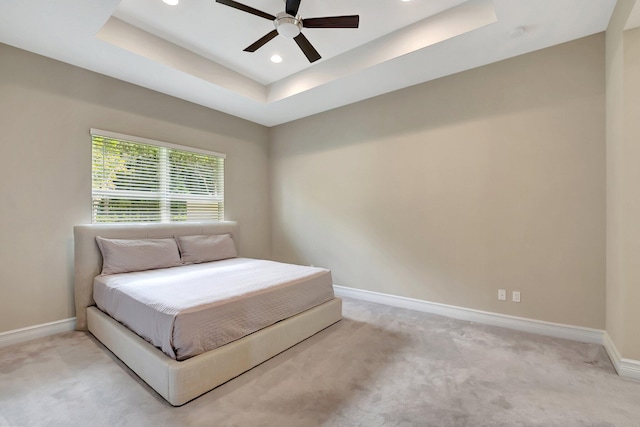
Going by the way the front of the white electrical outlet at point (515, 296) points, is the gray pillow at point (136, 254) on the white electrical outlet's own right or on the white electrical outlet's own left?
on the white electrical outlet's own right

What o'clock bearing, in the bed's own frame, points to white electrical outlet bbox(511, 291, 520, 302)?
The white electrical outlet is roughly at 11 o'clock from the bed.

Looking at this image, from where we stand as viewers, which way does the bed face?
facing the viewer and to the right of the viewer

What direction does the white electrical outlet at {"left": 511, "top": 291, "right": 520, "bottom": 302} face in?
toward the camera

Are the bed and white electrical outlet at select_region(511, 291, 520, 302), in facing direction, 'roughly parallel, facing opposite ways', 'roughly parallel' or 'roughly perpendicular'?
roughly perpendicular

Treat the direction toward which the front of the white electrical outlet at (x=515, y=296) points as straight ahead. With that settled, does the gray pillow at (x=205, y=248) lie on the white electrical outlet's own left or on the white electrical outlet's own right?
on the white electrical outlet's own right

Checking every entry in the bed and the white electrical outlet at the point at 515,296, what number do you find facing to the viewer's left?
0
